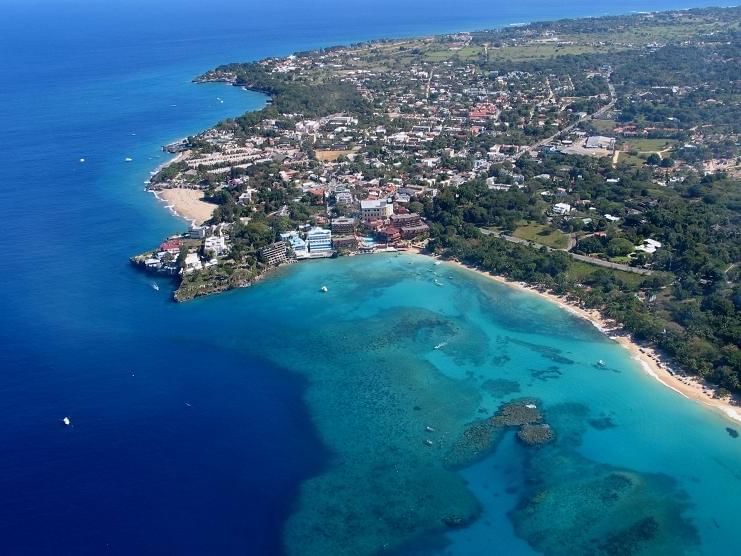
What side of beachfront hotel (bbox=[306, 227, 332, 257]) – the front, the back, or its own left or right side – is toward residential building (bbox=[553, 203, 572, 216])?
left

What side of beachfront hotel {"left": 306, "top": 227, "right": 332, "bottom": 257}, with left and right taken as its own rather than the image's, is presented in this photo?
front

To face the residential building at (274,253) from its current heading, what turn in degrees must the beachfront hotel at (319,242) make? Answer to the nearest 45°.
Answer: approximately 45° to its right

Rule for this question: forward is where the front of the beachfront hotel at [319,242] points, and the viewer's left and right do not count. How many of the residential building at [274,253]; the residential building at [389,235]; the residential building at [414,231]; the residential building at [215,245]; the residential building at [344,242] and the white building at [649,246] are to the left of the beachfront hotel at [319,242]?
4

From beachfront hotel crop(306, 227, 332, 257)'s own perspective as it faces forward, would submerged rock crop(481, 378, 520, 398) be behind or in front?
in front

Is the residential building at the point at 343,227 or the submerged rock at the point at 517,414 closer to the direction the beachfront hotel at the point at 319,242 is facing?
the submerged rock

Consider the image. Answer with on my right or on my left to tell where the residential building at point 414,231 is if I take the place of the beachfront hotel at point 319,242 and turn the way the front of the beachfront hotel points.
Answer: on my left

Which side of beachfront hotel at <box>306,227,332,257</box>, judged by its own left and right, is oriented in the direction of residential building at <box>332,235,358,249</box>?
left

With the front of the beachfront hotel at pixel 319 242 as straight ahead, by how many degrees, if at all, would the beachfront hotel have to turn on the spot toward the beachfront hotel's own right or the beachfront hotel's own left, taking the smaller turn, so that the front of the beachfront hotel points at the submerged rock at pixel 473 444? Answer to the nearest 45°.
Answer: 0° — it already faces it

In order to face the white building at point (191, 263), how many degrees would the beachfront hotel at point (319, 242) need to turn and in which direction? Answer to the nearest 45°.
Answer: approximately 90° to its right

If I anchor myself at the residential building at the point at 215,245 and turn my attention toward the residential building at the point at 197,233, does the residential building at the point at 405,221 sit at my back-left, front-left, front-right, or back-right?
back-right

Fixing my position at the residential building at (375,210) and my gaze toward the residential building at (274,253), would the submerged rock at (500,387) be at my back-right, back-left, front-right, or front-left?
front-left

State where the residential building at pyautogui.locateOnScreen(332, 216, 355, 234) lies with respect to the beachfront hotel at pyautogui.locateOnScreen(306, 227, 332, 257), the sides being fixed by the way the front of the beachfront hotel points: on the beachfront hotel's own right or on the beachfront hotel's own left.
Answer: on the beachfront hotel's own left

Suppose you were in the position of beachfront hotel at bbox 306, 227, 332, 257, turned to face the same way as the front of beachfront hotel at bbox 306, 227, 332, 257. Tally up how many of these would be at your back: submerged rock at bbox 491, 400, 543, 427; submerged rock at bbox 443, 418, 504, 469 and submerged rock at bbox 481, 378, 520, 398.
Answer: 0

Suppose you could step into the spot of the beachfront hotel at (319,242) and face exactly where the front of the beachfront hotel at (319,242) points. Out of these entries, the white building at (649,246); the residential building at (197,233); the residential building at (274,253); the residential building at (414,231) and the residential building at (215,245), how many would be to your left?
2

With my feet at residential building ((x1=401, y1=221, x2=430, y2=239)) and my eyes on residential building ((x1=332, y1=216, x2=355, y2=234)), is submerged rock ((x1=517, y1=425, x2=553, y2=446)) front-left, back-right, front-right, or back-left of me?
back-left

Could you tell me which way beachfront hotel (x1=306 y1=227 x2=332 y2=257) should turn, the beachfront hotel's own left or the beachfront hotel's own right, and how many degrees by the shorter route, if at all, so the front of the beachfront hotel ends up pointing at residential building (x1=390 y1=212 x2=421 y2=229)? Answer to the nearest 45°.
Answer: approximately 90° to the beachfront hotel's own left

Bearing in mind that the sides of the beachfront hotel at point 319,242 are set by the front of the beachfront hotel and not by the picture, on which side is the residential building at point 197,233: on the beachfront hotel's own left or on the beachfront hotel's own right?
on the beachfront hotel's own right

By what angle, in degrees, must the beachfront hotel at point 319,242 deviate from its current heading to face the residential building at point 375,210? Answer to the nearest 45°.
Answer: approximately 135° to its left

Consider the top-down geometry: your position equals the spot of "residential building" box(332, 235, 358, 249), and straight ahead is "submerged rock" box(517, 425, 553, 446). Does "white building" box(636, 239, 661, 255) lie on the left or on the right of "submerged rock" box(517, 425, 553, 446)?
left
